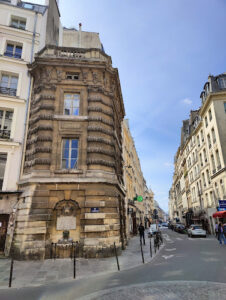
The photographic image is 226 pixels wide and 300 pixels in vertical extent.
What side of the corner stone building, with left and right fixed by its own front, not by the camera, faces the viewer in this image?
front

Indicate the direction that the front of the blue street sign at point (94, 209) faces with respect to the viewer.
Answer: facing the viewer

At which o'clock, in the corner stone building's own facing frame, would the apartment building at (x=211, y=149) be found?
The apartment building is roughly at 8 o'clock from the corner stone building.

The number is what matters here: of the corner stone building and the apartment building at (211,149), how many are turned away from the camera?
0

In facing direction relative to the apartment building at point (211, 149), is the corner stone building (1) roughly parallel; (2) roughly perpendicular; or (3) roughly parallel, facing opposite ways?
roughly perpendicular

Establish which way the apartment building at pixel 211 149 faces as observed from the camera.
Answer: facing the viewer and to the left of the viewer

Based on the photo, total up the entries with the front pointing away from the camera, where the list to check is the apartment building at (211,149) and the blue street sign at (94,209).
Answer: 0

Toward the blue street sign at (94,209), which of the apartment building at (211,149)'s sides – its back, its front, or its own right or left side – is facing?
front

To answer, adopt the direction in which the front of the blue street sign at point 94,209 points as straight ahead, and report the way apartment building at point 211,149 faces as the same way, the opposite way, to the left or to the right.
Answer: to the right

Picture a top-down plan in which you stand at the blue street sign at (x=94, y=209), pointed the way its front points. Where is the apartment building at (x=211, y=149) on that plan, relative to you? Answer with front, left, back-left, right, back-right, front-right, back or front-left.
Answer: back-left
